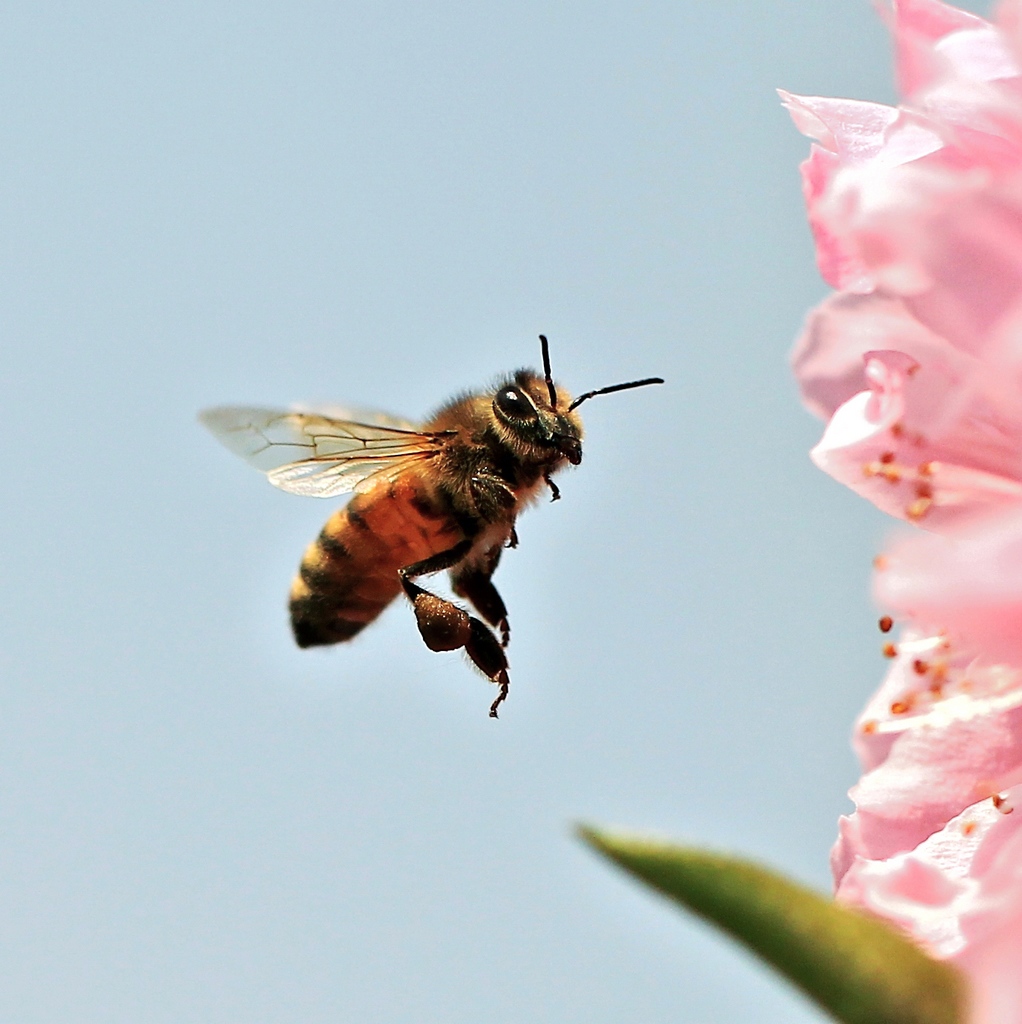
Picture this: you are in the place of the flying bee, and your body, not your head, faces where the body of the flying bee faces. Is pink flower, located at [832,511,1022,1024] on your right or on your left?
on your left

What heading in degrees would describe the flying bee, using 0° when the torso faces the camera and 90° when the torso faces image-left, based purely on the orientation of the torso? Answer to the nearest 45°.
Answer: approximately 270°

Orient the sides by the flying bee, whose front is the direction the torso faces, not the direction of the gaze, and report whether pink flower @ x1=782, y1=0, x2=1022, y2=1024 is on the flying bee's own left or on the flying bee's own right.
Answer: on the flying bee's own right

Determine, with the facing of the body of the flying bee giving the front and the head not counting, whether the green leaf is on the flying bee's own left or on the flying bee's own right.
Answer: on the flying bee's own right
